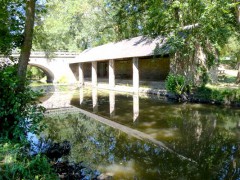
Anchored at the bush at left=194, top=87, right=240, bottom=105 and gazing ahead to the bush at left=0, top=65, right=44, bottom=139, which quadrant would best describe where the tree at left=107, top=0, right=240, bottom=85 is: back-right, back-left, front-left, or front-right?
back-right

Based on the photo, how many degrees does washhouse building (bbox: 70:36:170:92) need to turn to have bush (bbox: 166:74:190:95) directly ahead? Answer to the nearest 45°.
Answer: approximately 45° to its left

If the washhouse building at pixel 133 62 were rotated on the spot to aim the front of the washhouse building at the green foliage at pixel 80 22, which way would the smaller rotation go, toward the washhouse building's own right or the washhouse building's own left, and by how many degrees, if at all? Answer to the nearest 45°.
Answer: approximately 90° to the washhouse building's own right

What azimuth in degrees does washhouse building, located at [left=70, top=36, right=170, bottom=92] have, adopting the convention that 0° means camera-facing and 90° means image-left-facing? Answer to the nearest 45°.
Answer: approximately 45°

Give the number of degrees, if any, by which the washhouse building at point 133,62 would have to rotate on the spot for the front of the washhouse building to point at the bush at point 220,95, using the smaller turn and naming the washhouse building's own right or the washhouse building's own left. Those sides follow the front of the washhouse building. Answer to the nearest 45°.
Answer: approximately 45° to the washhouse building's own left
